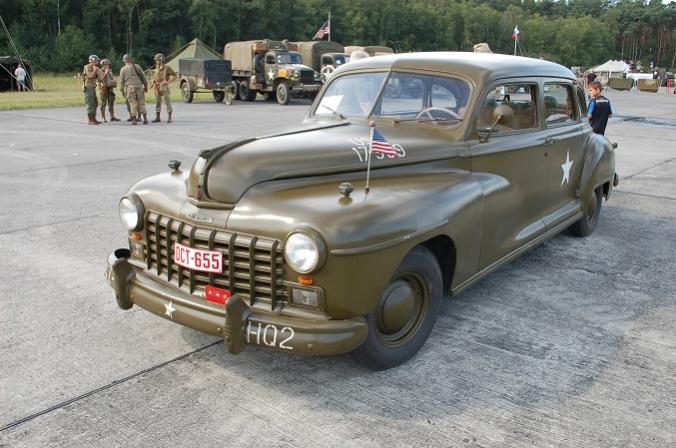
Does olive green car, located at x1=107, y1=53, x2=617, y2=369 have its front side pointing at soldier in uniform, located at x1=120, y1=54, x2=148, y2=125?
no

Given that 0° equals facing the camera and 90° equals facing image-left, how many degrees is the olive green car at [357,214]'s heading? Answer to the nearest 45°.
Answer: approximately 45°

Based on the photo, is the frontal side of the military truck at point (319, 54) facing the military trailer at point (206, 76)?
no

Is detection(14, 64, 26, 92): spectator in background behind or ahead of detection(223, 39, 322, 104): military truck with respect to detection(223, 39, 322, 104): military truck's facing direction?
behind

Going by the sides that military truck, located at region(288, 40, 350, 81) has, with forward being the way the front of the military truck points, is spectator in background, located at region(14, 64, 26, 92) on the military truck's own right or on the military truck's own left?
on the military truck's own right

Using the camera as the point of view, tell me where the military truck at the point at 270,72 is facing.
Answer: facing the viewer and to the right of the viewer

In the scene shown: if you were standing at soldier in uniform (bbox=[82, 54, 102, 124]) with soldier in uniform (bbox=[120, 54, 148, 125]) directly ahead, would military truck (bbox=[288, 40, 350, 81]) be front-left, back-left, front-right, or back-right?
front-left

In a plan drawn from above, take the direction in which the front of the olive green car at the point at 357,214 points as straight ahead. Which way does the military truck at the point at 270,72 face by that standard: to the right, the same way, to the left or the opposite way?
to the left

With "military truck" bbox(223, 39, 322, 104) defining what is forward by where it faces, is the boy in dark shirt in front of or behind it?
in front

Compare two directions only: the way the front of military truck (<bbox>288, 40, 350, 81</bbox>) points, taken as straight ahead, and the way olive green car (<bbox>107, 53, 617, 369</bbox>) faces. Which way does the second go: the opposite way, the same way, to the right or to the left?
to the right

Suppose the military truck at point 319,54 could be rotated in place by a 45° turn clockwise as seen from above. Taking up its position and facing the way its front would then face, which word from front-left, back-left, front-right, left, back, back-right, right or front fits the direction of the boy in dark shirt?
front

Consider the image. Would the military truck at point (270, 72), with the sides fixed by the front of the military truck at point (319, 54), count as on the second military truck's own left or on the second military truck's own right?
on the second military truck's own right

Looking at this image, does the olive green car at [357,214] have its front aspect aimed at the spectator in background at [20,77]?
no

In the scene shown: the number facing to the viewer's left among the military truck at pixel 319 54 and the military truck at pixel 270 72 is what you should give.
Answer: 0

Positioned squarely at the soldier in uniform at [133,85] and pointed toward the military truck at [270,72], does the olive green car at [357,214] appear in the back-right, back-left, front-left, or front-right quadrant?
back-right
